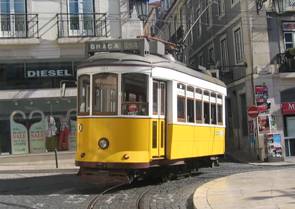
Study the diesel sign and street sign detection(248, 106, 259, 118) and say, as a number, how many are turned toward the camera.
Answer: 2

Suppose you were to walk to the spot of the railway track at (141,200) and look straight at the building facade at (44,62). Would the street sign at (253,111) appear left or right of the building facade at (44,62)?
right

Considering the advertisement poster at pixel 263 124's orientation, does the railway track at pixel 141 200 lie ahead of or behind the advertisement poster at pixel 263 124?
ahead

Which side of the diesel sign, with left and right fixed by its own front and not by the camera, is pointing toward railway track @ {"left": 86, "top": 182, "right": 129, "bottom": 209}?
front

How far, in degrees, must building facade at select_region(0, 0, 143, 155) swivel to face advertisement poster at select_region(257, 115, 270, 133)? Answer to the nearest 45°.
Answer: approximately 90° to its left

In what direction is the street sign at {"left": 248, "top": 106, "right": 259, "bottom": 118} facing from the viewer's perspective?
toward the camera

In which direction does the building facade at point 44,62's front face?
toward the camera

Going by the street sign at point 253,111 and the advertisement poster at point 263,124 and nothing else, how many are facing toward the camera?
2

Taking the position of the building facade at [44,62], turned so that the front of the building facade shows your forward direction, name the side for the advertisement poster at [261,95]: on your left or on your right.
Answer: on your left

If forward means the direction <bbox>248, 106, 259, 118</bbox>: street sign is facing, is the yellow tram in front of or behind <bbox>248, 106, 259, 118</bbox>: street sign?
in front

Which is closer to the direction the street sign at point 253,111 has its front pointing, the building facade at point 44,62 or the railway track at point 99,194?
the railway track

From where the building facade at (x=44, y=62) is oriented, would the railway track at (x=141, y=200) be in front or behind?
in front

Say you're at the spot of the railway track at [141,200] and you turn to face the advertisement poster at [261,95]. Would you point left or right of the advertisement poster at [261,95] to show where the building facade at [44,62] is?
left

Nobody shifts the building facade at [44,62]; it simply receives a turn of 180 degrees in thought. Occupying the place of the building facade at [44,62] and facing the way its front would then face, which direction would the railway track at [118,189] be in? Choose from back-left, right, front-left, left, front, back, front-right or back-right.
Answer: back

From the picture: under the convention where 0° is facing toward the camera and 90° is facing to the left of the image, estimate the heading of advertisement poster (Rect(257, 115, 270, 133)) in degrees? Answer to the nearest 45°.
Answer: approximately 0°

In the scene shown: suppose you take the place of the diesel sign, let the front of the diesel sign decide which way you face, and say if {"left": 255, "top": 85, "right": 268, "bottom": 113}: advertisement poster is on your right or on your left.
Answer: on your left
